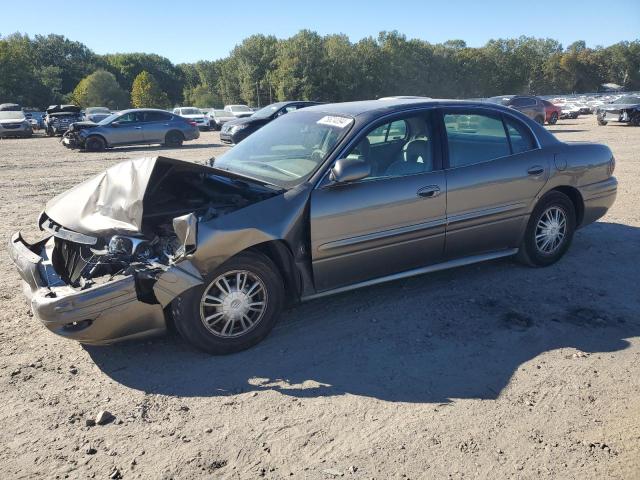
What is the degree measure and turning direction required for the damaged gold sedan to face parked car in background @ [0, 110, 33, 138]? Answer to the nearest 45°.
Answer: approximately 90° to its right

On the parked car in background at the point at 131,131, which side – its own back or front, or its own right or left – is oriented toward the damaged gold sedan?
left

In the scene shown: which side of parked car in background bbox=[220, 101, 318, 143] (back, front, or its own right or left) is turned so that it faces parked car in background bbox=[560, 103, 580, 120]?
back

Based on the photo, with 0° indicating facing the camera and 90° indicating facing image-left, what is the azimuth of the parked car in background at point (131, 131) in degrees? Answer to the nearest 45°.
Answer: approximately 90°
